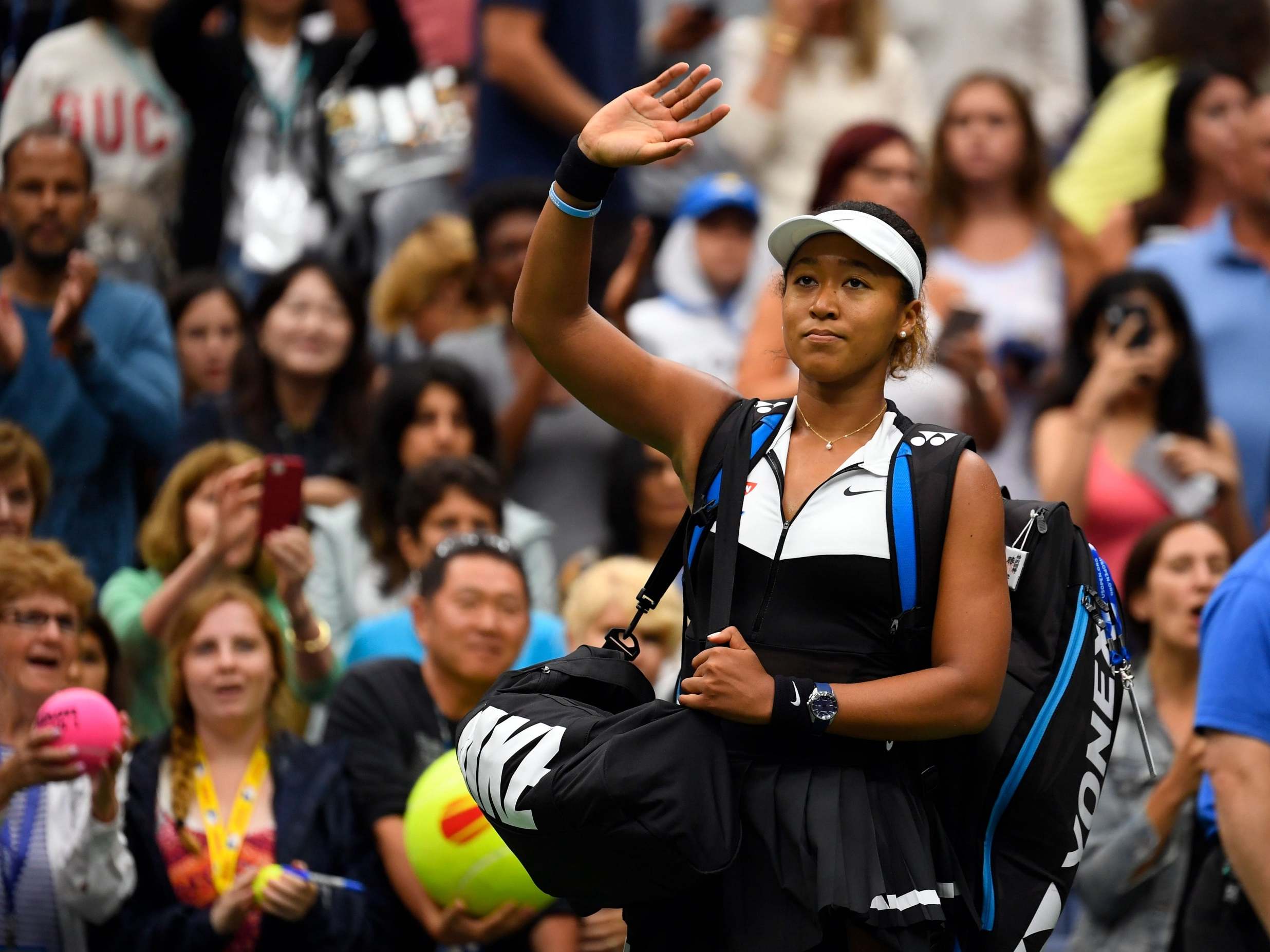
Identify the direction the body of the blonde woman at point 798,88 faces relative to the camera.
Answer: toward the camera

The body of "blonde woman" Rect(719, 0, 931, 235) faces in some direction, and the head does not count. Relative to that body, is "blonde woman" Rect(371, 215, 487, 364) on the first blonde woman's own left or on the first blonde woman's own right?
on the first blonde woman's own right

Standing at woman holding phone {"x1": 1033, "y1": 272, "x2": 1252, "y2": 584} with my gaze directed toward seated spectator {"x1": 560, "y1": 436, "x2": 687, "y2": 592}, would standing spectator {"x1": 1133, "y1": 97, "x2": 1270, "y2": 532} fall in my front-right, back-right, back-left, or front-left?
back-right

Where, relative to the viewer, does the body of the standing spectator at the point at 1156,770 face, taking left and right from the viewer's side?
facing the viewer and to the right of the viewer

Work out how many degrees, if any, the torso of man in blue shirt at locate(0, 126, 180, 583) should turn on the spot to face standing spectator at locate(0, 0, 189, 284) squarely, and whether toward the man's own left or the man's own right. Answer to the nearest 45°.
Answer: approximately 180°

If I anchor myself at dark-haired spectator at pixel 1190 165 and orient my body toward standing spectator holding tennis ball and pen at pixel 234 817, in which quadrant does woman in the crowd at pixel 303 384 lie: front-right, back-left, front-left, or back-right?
front-right

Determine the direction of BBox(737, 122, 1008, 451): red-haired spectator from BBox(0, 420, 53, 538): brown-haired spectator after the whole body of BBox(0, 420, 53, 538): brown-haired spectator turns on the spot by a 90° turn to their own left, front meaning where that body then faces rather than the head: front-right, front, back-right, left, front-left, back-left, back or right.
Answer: front

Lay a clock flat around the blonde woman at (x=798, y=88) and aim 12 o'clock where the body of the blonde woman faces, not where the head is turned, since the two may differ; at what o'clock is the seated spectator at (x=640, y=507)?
The seated spectator is roughly at 1 o'clock from the blonde woman.

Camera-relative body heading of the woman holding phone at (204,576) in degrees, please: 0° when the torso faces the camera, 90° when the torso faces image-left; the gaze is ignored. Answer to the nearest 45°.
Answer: approximately 315°

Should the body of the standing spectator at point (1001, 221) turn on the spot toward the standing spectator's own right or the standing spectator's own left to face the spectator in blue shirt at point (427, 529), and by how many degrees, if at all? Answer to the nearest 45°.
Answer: approximately 45° to the standing spectator's own right

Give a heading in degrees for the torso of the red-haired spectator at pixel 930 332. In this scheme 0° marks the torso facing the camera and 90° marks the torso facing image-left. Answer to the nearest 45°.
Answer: approximately 315°

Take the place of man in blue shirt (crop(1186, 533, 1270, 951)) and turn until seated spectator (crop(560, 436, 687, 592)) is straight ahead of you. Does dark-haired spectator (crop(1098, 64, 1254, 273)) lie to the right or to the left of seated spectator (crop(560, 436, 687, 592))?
right

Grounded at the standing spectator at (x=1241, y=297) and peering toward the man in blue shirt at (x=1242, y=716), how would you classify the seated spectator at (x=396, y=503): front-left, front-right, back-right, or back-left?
front-right
